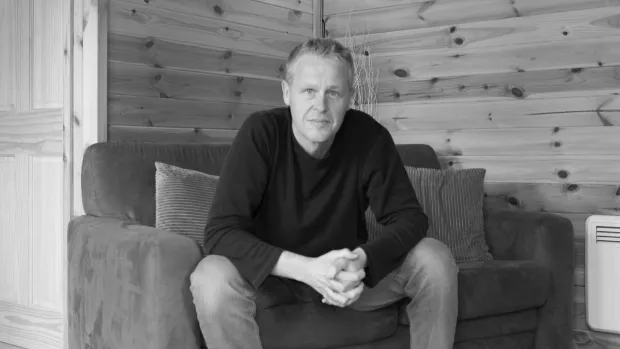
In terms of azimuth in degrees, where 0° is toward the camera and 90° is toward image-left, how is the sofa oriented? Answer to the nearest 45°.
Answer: approximately 315°

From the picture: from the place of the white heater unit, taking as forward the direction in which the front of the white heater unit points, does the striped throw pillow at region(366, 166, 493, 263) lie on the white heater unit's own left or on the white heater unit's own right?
on the white heater unit's own right

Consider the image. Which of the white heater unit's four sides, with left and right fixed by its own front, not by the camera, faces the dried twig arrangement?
right

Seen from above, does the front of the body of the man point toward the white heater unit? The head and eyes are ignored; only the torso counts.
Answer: no

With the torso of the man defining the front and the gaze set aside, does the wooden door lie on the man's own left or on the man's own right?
on the man's own right

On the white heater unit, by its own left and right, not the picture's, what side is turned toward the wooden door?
right

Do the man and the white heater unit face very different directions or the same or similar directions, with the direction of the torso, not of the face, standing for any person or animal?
same or similar directions

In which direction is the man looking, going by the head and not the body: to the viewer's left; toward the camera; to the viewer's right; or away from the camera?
toward the camera

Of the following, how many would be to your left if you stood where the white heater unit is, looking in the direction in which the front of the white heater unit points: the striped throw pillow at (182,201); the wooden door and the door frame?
0

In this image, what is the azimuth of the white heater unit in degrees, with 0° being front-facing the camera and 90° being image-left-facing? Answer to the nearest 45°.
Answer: approximately 0°

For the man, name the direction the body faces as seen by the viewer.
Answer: toward the camera

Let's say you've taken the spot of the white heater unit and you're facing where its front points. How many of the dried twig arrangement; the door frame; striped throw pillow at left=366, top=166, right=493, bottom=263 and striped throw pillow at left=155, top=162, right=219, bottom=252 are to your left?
0

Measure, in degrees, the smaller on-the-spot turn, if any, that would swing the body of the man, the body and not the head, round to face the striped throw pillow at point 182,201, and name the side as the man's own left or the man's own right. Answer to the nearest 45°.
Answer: approximately 135° to the man's own right

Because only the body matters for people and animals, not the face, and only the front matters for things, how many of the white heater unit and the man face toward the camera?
2
